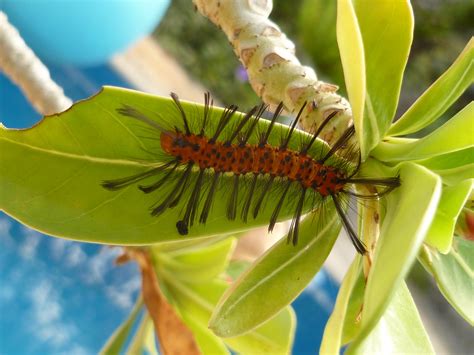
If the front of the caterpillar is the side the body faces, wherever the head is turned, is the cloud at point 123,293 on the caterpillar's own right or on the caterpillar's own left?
on the caterpillar's own right
